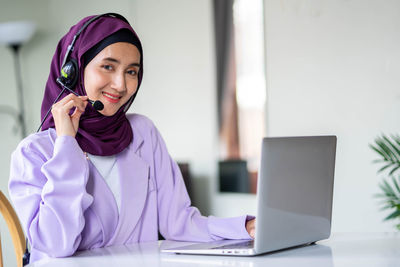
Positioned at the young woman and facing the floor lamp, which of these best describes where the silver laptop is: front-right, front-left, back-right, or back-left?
back-right

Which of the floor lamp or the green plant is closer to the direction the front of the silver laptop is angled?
the floor lamp

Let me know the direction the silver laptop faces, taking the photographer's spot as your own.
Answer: facing away from the viewer and to the left of the viewer

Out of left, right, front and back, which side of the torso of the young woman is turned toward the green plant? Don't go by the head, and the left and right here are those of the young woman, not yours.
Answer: left

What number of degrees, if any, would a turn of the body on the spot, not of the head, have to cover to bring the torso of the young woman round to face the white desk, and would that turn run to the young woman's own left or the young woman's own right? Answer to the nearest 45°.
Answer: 0° — they already face it

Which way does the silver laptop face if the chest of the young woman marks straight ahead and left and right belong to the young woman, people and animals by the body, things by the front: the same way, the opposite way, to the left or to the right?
the opposite way

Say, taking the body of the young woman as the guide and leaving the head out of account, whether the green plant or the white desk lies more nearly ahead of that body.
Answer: the white desk

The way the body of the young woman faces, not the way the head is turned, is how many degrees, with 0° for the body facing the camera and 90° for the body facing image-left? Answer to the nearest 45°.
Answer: approximately 315°
